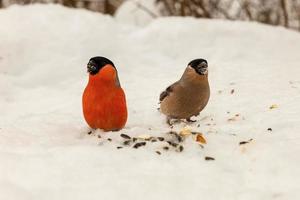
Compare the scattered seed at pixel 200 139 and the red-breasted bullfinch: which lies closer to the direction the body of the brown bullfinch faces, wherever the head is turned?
the scattered seed

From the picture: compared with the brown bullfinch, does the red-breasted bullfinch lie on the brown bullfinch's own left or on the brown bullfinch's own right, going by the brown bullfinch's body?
on the brown bullfinch's own right

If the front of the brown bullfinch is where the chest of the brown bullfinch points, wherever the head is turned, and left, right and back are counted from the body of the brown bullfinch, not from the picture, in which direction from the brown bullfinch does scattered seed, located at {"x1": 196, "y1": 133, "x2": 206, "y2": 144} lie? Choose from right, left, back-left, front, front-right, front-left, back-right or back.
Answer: front-right

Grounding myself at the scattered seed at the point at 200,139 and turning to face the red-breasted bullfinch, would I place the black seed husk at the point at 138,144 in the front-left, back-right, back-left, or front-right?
front-left

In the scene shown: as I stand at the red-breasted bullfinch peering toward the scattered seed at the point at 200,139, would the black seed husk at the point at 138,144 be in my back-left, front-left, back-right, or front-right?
front-right

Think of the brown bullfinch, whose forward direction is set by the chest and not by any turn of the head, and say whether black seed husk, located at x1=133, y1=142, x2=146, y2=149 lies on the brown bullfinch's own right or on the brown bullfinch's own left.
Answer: on the brown bullfinch's own right
